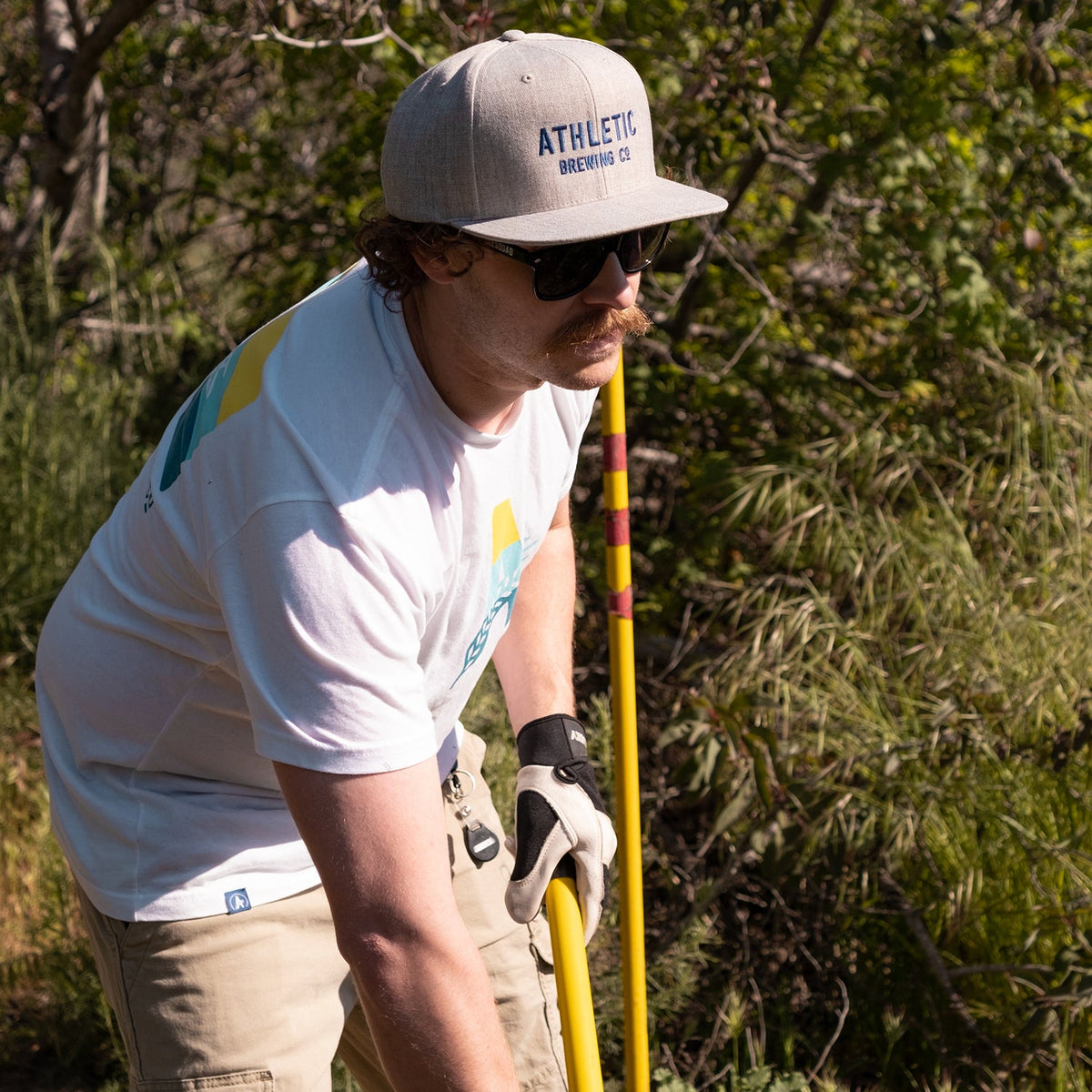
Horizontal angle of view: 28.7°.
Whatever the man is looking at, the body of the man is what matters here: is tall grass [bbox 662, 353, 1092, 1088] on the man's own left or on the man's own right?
on the man's own left

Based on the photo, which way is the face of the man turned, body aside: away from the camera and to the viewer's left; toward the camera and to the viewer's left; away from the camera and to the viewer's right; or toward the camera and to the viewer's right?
toward the camera and to the viewer's right
